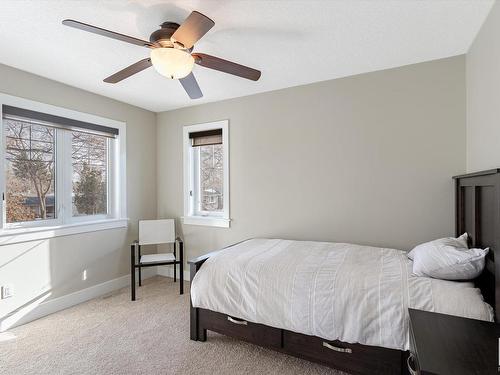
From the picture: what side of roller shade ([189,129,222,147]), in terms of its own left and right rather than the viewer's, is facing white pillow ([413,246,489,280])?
left

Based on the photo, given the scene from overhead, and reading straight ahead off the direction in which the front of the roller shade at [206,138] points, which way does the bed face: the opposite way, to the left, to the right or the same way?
to the right

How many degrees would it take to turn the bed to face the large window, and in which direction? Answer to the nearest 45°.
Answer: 0° — it already faces it

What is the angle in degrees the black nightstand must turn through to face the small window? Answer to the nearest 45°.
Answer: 0° — it already faces it

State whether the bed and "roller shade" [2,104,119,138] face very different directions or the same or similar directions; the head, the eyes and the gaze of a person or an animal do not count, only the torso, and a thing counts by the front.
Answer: very different directions

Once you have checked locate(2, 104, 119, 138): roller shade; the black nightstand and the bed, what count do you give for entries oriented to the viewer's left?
2

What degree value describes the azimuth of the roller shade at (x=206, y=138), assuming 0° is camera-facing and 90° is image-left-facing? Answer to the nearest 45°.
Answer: approximately 45°

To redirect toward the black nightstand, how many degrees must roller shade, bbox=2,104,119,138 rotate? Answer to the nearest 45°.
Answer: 0° — it already faces it

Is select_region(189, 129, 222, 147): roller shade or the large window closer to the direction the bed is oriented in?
the large window

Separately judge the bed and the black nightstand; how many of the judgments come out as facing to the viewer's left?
2

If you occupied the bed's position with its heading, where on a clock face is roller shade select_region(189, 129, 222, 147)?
The roller shade is roughly at 1 o'clock from the bed.

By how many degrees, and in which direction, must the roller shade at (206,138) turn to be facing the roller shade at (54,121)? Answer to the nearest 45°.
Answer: approximately 45° to its right

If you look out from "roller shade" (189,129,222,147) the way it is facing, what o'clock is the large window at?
The large window is roughly at 1 o'clock from the roller shade.

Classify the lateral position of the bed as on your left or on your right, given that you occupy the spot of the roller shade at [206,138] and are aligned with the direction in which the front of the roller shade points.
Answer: on your left

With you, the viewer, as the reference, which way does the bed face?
facing to the left of the viewer

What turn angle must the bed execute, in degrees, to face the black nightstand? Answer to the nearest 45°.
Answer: approximately 135° to its left

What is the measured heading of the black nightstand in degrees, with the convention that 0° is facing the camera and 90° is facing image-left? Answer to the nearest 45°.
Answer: approximately 90°
